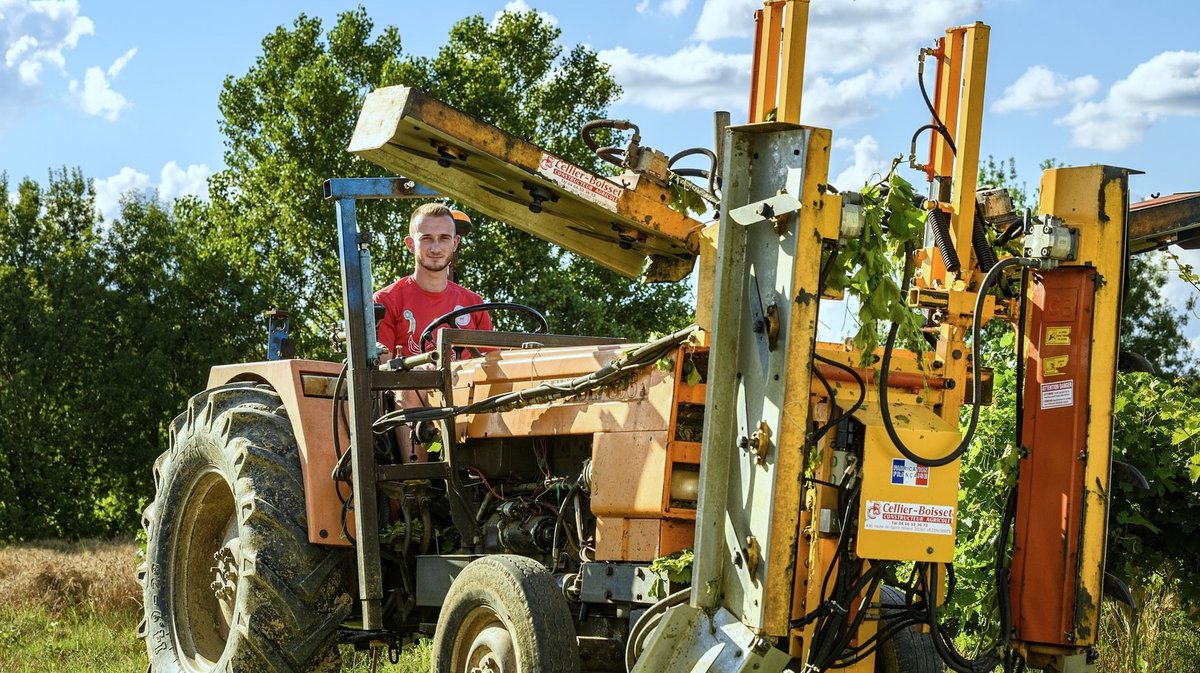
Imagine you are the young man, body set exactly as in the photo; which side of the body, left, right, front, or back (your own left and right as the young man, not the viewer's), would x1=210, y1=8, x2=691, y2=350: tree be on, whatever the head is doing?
back

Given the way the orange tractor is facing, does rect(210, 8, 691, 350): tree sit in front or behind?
behind

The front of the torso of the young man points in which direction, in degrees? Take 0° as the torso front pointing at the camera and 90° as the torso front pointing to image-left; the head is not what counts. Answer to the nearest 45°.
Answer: approximately 0°

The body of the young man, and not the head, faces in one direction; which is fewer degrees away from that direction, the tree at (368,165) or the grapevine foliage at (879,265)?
the grapevine foliage

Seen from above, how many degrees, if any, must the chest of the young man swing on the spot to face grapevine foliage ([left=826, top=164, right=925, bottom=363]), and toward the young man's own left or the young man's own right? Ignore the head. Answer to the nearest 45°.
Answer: approximately 45° to the young man's own left

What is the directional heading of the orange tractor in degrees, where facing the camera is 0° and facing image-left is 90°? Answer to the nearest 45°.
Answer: approximately 315°
